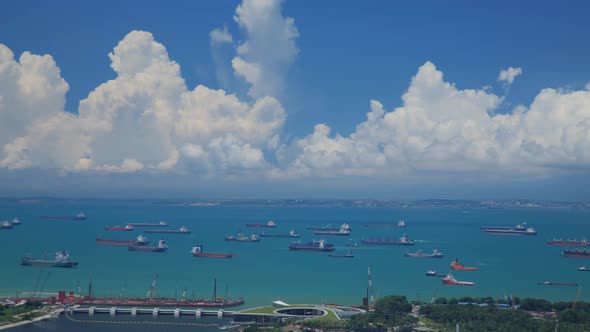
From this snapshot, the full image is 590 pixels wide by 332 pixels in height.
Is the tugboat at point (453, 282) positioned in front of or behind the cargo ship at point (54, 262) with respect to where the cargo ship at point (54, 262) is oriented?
behind

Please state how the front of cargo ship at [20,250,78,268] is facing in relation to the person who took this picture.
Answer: facing to the left of the viewer
